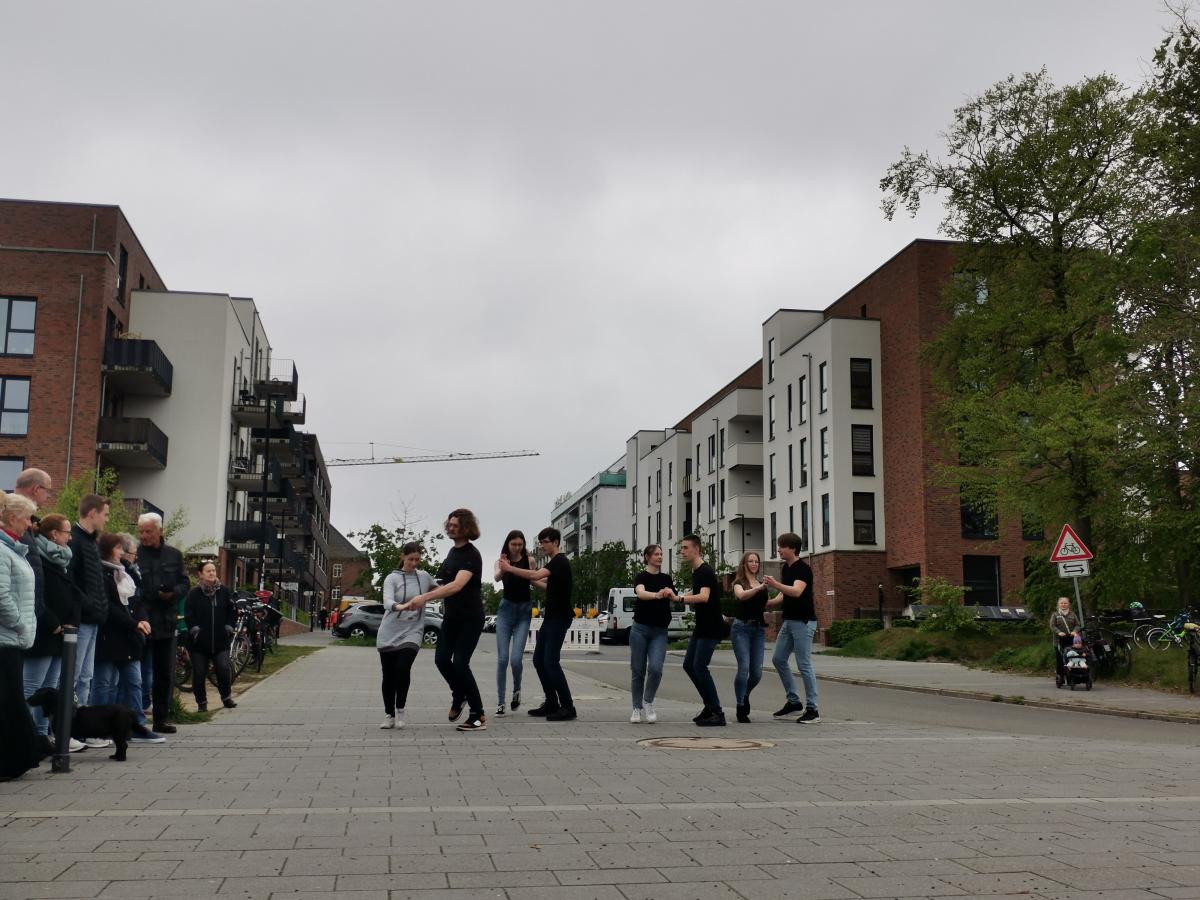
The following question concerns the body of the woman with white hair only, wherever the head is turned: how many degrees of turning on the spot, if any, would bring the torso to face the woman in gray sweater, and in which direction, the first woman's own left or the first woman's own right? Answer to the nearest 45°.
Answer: approximately 45° to the first woman's own left

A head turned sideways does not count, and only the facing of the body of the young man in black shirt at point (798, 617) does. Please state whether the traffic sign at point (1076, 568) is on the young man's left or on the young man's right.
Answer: on the young man's right

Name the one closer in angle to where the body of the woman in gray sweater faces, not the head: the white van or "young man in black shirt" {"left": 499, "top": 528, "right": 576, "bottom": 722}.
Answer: the young man in black shirt

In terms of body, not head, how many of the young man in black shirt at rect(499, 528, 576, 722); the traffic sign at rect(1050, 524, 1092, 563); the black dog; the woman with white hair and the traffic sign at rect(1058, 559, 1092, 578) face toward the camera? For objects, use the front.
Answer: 2

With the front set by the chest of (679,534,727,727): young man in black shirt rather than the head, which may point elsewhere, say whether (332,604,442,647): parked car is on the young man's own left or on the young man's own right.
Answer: on the young man's own right

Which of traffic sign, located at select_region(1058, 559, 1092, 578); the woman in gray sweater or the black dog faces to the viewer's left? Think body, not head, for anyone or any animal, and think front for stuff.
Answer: the black dog

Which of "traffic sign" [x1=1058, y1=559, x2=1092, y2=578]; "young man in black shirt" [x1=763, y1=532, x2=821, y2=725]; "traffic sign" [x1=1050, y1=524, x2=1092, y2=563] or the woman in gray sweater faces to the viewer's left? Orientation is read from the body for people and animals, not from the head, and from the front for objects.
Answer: the young man in black shirt

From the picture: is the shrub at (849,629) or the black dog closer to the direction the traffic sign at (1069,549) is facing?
the black dog

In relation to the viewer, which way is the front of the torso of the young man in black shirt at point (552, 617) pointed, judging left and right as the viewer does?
facing to the left of the viewer

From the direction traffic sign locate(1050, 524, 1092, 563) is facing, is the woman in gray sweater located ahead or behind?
ahead

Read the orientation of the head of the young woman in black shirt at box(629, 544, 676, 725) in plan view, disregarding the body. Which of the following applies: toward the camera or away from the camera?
toward the camera

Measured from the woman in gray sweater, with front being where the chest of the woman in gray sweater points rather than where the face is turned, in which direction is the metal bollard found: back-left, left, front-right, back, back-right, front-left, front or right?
right

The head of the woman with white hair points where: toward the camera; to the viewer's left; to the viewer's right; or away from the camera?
to the viewer's right

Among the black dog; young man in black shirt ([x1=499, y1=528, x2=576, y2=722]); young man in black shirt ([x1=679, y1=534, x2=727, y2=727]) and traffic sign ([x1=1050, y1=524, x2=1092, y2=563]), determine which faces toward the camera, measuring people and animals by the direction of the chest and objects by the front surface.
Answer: the traffic sign

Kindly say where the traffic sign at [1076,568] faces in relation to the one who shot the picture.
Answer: facing the viewer

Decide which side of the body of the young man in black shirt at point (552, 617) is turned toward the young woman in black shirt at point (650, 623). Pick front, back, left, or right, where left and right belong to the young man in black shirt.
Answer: back

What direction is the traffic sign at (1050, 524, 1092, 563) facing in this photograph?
toward the camera

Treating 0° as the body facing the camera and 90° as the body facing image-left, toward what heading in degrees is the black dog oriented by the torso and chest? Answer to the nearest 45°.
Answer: approximately 90°
